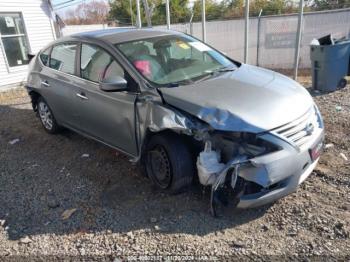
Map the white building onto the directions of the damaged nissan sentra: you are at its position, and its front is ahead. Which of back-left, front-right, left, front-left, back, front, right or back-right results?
back

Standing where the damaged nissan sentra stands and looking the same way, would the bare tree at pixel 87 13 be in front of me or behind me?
behind

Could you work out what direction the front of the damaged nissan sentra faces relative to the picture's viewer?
facing the viewer and to the right of the viewer

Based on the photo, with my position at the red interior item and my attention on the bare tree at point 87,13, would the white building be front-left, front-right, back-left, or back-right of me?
front-left

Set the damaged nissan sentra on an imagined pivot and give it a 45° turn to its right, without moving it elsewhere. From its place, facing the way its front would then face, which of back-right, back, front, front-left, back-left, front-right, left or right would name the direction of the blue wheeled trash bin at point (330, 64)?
back-left
